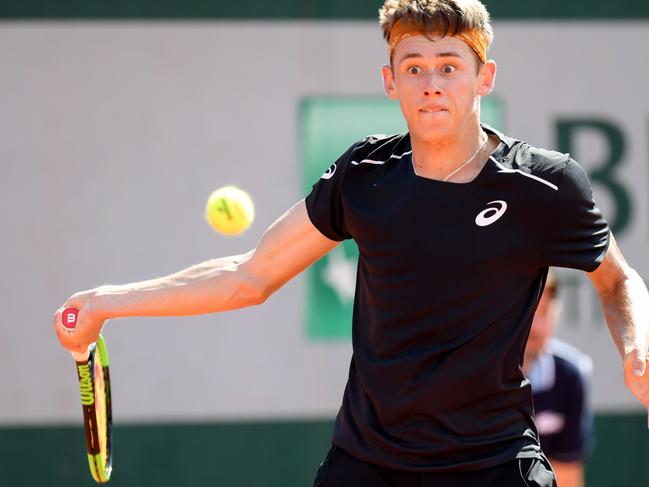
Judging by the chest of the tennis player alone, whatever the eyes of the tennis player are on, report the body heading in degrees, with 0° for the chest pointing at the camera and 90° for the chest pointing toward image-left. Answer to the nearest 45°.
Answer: approximately 0°

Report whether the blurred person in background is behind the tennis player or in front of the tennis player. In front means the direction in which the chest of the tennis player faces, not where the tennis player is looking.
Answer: behind
